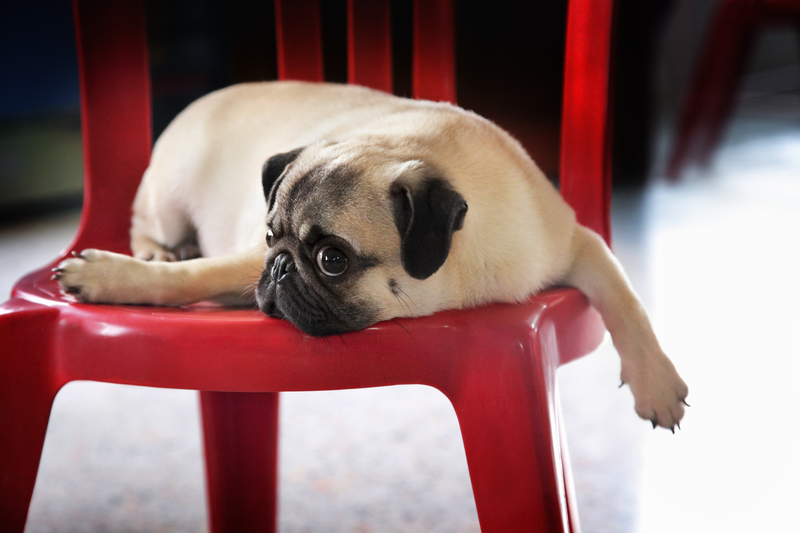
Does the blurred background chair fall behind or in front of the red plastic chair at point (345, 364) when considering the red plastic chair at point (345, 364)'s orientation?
behind

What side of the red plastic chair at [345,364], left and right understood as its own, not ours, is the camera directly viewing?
front
